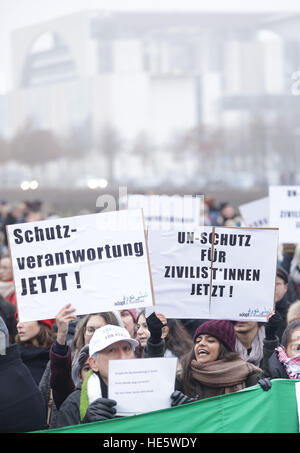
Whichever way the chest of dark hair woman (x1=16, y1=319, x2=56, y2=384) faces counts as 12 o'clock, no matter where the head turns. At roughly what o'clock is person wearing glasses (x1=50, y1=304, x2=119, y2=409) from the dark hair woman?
The person wearing glasses is roughly at 8 o'clock from the dark hair woman.

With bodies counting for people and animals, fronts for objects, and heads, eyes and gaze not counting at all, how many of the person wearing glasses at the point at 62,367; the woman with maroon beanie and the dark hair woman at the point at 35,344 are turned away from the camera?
0

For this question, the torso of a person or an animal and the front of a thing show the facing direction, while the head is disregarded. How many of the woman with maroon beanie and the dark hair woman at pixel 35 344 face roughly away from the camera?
0

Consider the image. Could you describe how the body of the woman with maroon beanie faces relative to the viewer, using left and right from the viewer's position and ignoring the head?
facing the viewer and to the left of the viewer

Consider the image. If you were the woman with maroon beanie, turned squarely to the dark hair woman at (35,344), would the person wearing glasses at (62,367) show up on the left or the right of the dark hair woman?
left

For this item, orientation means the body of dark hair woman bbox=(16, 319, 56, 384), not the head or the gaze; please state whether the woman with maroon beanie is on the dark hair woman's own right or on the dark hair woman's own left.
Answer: on the dark hair woman's own left

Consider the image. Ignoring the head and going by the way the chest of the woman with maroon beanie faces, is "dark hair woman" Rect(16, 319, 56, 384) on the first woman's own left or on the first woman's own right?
on the first woman's own right

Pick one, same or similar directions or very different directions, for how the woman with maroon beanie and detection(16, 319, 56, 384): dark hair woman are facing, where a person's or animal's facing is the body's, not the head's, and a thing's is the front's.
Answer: same or similar directions

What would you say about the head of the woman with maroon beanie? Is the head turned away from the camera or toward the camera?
toward the camera

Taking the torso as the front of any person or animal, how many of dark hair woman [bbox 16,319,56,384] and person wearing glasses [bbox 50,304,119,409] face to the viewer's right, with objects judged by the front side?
0

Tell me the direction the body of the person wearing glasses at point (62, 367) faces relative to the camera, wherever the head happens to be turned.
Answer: toward the camera
